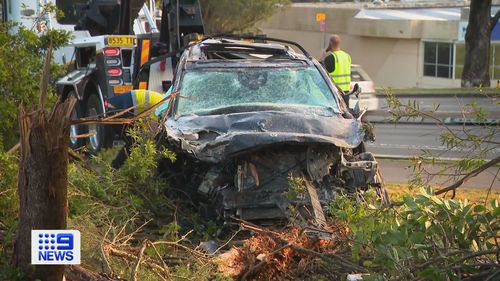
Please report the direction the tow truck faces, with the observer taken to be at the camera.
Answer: facing away from the viewer and to the left of the viewer

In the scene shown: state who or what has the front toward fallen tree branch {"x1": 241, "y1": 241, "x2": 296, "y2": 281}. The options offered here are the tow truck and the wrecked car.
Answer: the wrecked car

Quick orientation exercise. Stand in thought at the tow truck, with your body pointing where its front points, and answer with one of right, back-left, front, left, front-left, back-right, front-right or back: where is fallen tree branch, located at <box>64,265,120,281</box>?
back-left

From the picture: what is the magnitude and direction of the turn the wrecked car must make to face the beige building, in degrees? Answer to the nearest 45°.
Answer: approximately 180°

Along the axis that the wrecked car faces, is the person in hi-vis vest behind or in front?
behind

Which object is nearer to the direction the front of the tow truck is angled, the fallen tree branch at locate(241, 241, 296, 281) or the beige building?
the beige building

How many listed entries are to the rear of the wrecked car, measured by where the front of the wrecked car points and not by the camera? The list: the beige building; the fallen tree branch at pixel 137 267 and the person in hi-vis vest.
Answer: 2

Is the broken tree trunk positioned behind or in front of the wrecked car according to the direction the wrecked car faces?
in front

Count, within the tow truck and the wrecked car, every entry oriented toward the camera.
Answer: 1

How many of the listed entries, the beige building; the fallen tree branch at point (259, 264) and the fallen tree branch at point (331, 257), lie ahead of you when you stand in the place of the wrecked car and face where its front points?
2

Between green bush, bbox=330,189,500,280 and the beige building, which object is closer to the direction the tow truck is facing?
the beige building
